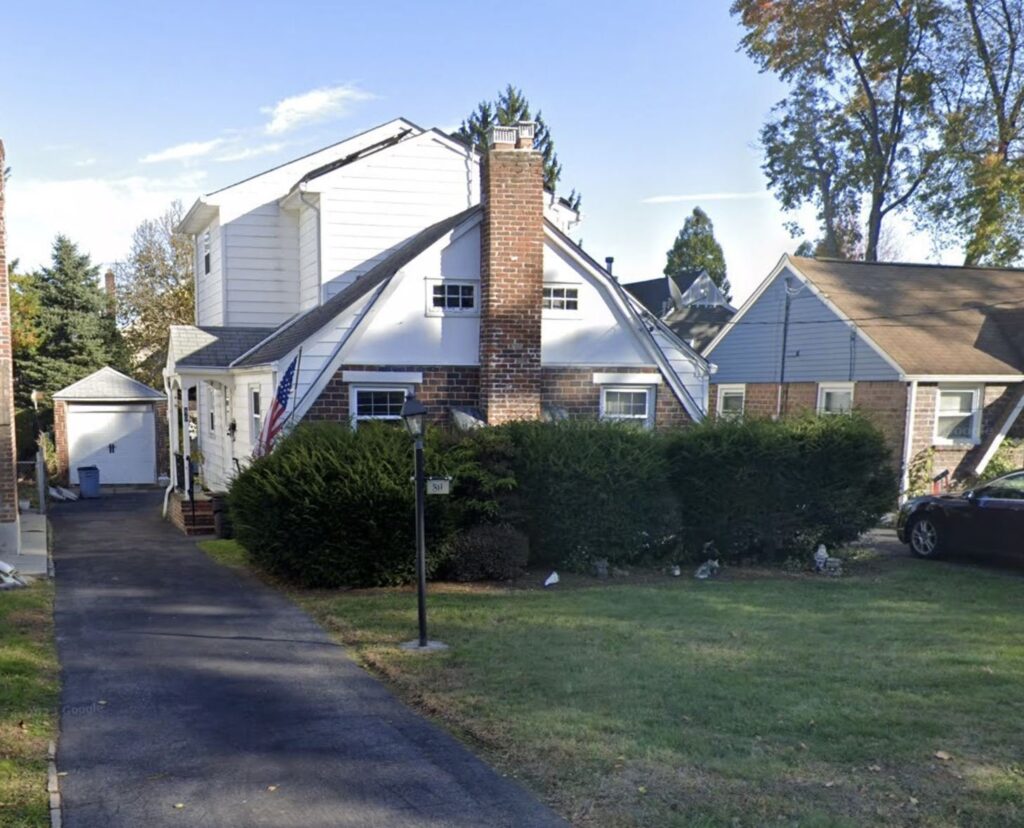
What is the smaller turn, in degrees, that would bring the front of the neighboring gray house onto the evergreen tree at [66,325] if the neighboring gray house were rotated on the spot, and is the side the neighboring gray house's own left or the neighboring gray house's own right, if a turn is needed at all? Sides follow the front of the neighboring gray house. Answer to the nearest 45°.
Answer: approximately 135° to the neighboring gray house's own right

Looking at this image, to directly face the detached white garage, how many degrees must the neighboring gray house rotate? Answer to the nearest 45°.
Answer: approximately 135° to its right

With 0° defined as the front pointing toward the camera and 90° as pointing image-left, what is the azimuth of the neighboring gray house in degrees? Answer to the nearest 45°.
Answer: approximately 315°

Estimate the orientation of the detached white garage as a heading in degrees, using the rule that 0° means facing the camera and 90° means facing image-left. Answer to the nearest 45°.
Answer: approximately 0°

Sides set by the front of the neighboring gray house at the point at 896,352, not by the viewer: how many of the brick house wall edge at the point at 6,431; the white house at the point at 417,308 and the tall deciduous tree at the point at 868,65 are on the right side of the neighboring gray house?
2

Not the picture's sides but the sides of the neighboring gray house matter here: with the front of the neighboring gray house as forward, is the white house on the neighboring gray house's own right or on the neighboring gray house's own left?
on the neighboring gray house's own right

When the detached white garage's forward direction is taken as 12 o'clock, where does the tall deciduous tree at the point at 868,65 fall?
The tall deciduous tree is roughly at 9 o'clock from the detached white garage.

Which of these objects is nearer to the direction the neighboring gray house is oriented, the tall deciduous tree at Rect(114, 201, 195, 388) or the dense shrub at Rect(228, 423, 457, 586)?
the dense shrub

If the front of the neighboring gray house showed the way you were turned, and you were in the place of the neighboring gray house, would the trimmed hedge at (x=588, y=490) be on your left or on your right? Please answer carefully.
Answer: on your right

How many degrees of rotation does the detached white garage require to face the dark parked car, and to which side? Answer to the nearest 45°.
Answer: approximately 45° to its left
